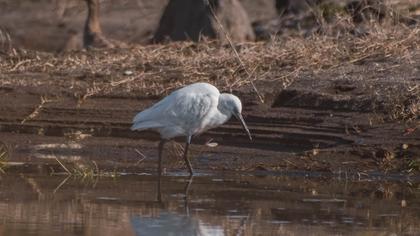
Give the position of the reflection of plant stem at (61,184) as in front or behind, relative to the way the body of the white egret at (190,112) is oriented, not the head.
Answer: behind

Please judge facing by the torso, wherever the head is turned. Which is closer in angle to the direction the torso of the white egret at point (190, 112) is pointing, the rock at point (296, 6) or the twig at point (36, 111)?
the rock

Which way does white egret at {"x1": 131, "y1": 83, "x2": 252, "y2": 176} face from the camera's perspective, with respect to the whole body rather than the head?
to the viewer's right

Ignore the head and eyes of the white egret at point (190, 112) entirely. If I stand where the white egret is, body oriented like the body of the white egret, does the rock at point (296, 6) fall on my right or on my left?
on my left

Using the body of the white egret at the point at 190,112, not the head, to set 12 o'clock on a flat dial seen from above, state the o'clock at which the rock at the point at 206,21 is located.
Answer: The rock is roughly at 9 o'clock from the white egret.

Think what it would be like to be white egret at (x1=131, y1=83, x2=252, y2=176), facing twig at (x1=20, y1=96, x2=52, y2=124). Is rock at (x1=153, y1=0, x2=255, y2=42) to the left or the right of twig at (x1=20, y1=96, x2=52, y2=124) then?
right

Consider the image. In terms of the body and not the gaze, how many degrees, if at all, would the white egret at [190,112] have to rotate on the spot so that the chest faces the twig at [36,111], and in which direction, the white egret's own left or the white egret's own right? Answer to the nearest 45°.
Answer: approximately 135° to the white egret's own left
